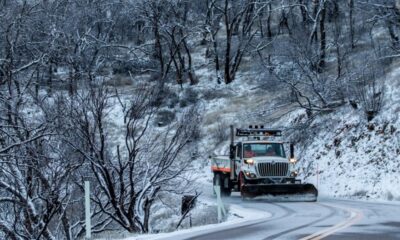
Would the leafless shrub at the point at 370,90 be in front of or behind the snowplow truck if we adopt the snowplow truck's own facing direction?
behind

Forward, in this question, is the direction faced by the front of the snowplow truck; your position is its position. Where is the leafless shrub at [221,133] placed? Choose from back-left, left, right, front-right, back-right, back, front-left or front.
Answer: back

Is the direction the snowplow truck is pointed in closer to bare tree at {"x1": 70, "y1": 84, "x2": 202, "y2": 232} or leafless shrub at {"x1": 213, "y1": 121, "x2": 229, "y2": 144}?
the bare tree

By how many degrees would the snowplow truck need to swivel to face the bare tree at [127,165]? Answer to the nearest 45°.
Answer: approximately 45° to its right

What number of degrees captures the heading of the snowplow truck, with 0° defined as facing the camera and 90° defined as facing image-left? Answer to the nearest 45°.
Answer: approximately 0°
